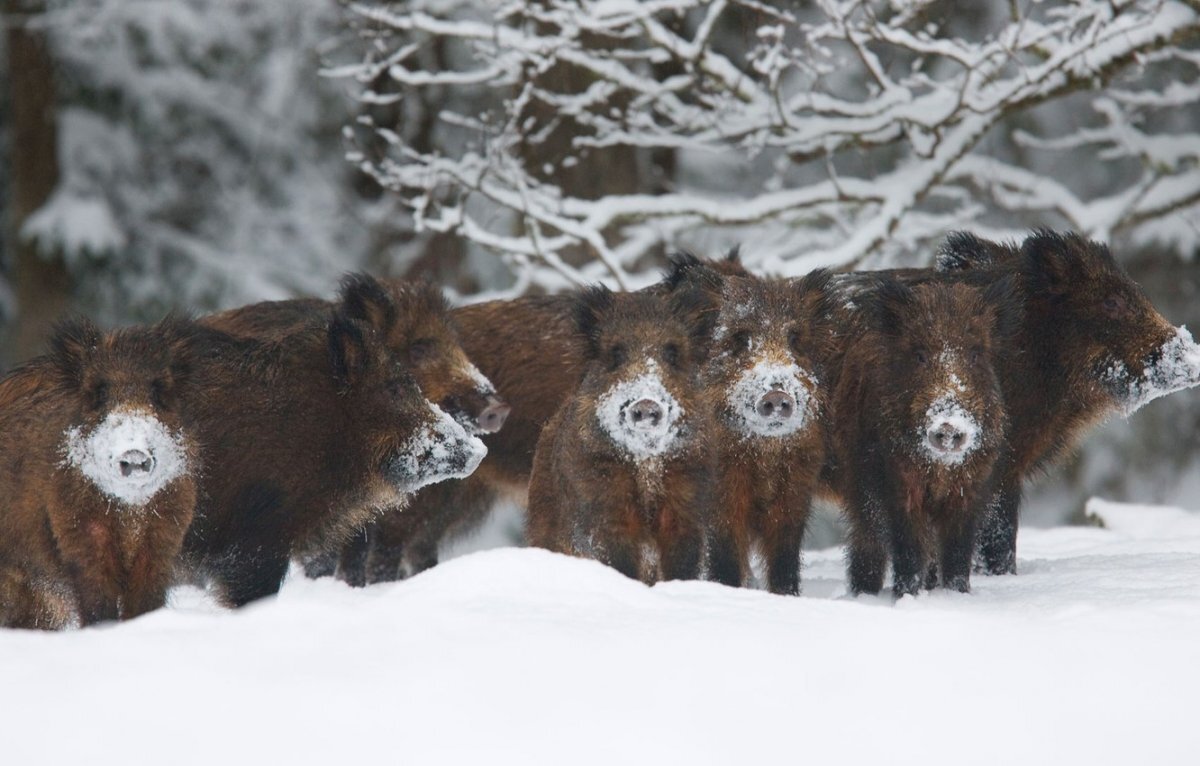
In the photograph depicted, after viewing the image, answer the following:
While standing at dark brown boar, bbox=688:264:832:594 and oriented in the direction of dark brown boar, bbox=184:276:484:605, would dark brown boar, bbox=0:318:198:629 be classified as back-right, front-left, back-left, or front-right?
front-left

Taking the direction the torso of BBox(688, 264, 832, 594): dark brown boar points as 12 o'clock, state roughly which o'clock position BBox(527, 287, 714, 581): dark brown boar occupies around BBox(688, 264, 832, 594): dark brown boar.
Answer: BBox(527, 287, 714, 581): dark brown boar is roughly at 2 o'clock from BBox(688, 264, 832, 594): dark brown boar.

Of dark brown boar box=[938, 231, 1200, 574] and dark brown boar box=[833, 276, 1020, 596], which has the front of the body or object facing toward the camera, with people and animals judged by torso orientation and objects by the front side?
dark brown boar box=[833, 276, 1020, 596]

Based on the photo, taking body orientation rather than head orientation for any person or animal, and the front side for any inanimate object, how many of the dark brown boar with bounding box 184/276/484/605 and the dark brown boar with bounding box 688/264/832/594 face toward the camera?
1

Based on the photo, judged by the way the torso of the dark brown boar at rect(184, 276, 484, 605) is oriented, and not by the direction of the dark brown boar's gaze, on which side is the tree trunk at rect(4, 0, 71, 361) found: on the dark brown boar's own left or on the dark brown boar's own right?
on the dark brown boar's own left

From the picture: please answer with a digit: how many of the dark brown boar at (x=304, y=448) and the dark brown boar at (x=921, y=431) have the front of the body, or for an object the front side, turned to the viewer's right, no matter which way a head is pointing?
1

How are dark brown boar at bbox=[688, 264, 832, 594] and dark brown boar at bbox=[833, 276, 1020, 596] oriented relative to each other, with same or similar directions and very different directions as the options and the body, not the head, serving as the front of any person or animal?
same or similar directions

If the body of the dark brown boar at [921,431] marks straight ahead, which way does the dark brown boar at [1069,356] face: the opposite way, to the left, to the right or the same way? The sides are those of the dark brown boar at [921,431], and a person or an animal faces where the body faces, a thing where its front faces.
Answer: to the left

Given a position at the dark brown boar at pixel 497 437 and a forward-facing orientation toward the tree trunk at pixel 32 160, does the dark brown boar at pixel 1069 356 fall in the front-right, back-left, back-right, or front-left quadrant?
back-right

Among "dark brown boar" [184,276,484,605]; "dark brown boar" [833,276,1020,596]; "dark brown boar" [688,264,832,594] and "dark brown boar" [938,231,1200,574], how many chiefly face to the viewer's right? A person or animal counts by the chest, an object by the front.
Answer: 2

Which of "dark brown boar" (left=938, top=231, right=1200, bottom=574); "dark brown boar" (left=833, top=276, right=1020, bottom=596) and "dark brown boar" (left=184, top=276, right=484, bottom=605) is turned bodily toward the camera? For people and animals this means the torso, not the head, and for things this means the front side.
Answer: "dark brown boar" (left=833, top=276, right=1020, bottom=596)

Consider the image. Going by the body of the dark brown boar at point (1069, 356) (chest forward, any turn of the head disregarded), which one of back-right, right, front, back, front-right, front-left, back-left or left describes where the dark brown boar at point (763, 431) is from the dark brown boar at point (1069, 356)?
back-right

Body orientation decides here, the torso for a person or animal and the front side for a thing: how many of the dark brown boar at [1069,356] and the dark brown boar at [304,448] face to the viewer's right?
2

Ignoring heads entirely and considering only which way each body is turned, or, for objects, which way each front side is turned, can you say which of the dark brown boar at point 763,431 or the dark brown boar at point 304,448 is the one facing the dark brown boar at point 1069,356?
the dark brown boar at point 304,448

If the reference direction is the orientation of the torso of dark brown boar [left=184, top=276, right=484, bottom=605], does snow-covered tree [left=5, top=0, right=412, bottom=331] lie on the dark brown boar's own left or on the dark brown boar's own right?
on the dark brown boar's own left

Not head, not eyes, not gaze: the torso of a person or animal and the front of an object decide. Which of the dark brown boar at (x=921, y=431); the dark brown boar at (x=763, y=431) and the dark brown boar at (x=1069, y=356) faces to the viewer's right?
the dark brown boar at (x=1069, y=356)

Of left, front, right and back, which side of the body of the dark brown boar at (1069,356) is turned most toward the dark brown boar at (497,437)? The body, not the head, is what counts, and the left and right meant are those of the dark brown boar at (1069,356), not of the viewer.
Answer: back

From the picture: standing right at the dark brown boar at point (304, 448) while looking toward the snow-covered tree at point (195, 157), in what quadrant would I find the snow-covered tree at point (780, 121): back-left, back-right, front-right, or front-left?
front-right

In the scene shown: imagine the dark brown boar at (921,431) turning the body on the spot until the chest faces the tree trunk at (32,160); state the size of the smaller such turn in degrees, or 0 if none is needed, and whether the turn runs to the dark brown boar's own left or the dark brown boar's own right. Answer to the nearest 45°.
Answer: approximately 135° to the dark brown boar's own right

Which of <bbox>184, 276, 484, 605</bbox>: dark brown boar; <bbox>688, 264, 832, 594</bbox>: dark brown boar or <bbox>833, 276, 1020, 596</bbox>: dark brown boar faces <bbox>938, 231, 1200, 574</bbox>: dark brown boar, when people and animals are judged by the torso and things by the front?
<bbox>184, 276, 484, 605</bbox>: dark brown boar
